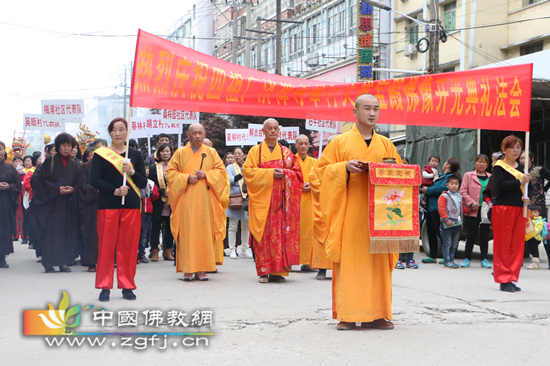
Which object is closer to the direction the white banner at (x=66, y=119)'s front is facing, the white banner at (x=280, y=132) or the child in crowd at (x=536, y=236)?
the child in crowd

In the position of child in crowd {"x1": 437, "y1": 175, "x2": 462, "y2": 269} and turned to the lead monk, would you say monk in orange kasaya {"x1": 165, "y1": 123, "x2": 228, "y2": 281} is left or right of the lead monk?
right

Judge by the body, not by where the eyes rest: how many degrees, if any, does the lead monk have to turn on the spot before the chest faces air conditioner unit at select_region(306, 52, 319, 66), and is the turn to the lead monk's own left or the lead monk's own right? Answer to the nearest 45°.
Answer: approximately 135° to the lead monk's own left

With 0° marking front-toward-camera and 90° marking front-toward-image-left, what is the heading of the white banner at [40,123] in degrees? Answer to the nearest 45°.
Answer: approximately 0°

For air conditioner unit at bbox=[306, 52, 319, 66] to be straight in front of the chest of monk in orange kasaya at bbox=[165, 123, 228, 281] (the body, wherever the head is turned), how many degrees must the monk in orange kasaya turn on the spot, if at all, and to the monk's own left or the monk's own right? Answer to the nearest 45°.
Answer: approximately 180°

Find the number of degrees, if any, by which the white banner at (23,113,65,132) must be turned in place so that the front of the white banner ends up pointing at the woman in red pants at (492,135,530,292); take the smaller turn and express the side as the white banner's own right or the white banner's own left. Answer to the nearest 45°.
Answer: approximately 45° to the white banner's own left

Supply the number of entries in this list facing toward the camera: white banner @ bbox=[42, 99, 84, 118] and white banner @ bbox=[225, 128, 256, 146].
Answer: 2

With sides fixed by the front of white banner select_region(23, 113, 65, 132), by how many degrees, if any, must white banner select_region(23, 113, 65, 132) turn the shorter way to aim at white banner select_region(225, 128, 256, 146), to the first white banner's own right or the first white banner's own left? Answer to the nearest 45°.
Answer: approximately 90° to the first white banner's own left

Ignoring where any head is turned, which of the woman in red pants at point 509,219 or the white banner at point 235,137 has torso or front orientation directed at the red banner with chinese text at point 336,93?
the white banner
